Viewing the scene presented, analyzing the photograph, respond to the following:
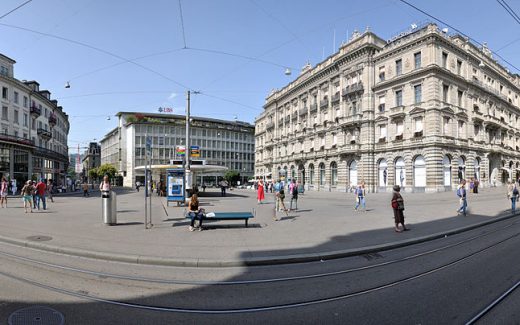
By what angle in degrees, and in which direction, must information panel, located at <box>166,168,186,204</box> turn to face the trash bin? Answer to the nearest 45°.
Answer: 0° — it already faces it

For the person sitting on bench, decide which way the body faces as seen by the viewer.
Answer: toward the camera

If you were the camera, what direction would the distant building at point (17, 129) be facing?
facing the viewer and to the right of the viewer

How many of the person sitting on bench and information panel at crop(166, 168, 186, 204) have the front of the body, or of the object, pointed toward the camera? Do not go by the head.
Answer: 2

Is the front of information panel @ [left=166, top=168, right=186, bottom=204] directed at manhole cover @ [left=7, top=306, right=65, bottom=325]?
yes

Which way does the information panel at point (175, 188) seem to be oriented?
toward the camera

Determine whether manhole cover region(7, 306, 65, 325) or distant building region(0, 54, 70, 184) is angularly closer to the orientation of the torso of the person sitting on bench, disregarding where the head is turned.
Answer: the manhole cover

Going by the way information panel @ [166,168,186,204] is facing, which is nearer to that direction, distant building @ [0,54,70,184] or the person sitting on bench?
the person sitting on bench

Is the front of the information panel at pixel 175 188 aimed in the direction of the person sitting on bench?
yes

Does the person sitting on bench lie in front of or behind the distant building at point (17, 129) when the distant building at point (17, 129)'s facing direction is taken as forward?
in front
